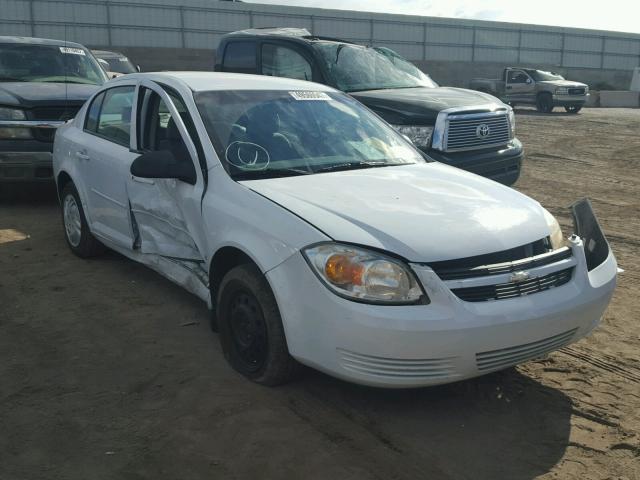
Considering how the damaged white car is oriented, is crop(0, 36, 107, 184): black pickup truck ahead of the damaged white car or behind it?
behind

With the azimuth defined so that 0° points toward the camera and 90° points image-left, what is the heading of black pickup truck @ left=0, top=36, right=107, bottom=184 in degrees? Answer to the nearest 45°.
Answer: approximately 0°

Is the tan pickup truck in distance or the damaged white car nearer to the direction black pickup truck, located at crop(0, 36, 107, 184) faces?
the damaged white car

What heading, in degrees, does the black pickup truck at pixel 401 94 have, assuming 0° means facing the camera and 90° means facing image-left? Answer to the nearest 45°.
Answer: approximately 315°

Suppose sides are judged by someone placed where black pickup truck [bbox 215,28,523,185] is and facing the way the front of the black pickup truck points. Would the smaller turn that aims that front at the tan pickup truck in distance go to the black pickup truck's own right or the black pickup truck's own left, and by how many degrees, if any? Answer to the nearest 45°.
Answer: approximately 135° to the black pickup truck's own left

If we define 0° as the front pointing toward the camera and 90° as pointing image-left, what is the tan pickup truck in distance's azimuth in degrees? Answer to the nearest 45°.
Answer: approximately 315°

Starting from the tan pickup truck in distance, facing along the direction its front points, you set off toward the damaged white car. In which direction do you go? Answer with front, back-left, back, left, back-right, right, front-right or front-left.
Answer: front-right

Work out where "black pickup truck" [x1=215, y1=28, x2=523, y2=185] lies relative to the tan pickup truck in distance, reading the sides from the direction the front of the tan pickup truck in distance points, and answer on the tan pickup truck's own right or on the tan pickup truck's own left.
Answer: on the tan pickup truck's own right

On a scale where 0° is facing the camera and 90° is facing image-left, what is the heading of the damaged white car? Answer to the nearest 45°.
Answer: approximately 315°

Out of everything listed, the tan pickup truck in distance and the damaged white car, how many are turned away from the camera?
0

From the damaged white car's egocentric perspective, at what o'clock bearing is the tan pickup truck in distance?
The tan pickup truck in distance is roughly at 8 o'clock from the damaged white car.

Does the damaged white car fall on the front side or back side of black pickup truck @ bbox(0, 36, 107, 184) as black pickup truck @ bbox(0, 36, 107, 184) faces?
on the front side

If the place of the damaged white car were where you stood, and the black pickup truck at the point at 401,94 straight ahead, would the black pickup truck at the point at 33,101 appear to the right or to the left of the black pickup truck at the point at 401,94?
left

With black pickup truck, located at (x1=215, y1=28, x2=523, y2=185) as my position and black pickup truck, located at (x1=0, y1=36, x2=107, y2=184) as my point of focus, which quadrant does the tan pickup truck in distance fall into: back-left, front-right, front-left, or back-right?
back-right
